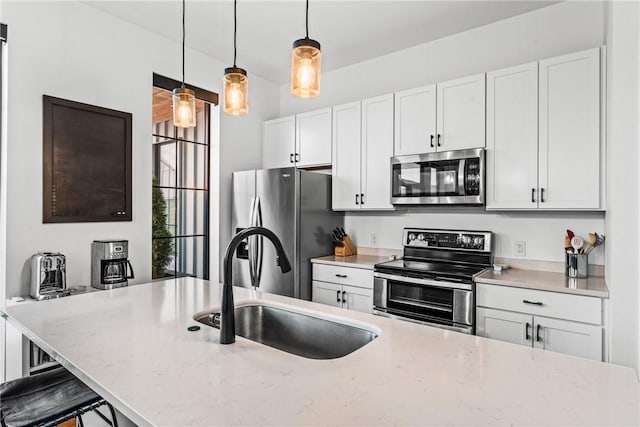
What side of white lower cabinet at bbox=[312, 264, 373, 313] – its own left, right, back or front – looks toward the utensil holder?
left

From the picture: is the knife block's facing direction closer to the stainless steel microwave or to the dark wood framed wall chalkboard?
the dark wood framed wall chalkboard

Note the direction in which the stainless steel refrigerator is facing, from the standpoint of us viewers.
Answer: facing the viewer and to the left of the viewer

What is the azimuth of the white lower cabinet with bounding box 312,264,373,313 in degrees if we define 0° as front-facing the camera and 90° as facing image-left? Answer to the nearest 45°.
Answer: approximately 45°

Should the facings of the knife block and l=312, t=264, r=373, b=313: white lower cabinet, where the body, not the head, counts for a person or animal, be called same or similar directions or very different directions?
same or similar directions

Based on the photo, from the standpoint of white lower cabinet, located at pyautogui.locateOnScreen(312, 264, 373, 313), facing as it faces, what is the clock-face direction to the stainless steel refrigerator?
The stainless steel refrigerator is roughly at 2 o'clock from the white lower cabinet.

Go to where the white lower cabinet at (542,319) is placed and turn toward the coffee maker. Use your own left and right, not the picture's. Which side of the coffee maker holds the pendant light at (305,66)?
left

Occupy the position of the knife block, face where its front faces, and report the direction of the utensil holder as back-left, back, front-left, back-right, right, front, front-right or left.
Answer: left

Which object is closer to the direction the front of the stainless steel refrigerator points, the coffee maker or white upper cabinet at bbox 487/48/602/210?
the coffee maker

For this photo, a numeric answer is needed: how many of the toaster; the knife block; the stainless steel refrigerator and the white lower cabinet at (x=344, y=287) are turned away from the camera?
0

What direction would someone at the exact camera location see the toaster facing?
facing the viewer and to the right of the viewer

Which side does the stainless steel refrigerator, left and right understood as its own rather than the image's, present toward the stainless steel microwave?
left

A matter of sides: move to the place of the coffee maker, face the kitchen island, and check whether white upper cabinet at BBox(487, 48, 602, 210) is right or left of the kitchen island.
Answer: left

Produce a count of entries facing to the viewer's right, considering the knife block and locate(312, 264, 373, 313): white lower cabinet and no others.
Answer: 0

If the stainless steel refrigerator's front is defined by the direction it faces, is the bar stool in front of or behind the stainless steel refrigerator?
in front

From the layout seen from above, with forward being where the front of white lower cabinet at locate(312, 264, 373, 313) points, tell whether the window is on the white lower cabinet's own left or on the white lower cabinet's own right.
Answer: on the white lower cabinet's own right

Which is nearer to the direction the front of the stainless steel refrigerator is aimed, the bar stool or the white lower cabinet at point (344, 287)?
the bar stool

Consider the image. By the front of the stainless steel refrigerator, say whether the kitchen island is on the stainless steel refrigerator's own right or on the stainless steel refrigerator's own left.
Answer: on the stainless steel refrigerator's own left
